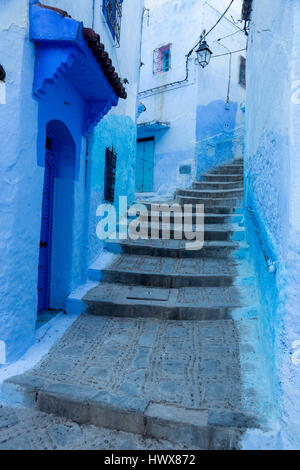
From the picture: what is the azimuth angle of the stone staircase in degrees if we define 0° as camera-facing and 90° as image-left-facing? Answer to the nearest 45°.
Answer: approximately 0°

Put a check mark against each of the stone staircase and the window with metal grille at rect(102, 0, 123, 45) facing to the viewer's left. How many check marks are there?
0

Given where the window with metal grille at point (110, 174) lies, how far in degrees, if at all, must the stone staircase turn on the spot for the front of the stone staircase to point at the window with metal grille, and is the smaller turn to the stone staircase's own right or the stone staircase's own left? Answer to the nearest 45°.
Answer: approximately 180°

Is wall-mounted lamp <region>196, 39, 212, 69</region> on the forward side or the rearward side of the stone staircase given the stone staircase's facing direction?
on the rearward side

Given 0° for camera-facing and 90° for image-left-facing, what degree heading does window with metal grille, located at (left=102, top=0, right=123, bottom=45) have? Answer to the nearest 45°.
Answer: approximately 315°
